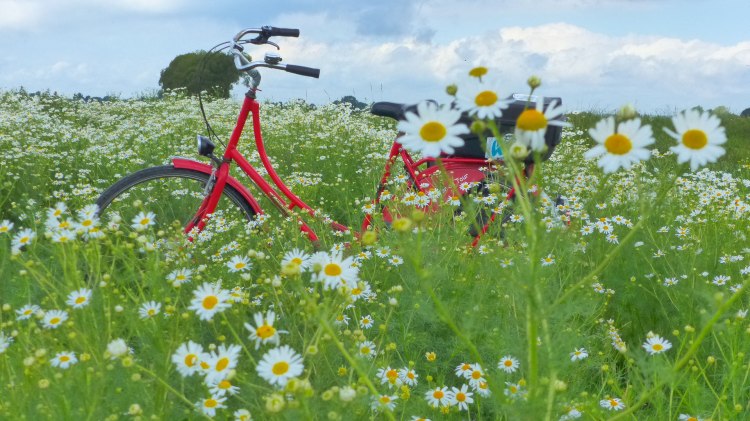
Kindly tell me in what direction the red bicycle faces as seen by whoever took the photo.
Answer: facing to the left of the viewer

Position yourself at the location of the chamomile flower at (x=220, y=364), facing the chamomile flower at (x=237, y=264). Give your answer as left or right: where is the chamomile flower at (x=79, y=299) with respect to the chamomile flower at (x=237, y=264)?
left
